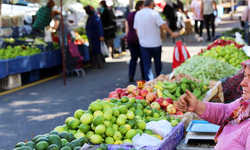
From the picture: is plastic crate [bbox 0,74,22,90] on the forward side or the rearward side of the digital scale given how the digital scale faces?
on the rearward side

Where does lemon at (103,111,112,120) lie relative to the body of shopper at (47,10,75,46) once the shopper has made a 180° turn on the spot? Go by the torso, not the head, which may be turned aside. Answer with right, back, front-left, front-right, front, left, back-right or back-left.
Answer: right

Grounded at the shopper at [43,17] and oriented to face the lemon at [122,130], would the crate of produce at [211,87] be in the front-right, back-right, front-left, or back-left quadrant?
front-left

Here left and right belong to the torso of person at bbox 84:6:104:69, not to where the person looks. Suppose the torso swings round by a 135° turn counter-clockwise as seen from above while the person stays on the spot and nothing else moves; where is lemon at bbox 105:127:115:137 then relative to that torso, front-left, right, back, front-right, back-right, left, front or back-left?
front

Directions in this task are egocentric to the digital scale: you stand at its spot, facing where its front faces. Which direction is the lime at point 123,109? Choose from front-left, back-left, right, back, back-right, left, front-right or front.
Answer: right

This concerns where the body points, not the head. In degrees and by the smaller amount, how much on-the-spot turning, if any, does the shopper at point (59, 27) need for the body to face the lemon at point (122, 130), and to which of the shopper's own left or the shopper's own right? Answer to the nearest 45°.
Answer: approximately 90° to the shopper's own left

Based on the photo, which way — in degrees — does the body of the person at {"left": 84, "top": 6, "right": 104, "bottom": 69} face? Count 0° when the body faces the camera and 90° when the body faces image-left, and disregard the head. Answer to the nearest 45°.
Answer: approximately 135°

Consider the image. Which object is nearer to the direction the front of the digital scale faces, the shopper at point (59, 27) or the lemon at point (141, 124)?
the lemon

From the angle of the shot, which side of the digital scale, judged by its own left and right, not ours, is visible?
front
